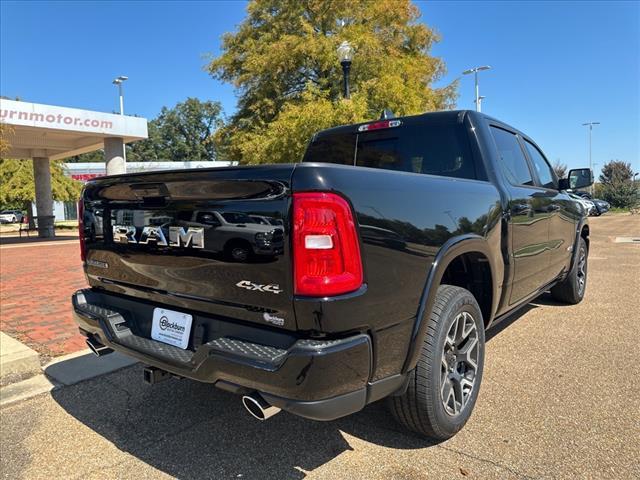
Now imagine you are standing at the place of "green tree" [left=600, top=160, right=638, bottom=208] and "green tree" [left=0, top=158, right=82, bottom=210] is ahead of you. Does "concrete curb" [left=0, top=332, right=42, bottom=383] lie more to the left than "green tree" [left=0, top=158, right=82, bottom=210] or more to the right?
left

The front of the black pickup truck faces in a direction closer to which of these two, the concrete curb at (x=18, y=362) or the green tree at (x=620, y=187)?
the green tree

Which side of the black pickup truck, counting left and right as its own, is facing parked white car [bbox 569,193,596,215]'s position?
front

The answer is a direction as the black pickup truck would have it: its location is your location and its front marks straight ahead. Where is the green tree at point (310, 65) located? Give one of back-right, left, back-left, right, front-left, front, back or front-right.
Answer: front-left

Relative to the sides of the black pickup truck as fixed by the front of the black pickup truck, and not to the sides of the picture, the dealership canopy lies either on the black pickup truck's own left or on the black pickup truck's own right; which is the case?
on the black pickup truck's own left

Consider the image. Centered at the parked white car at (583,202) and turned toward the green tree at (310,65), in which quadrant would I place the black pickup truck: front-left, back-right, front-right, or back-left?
back-left

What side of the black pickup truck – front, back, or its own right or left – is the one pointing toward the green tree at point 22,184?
left

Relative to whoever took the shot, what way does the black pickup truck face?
facing away from the viewer and to the right of the viewer
